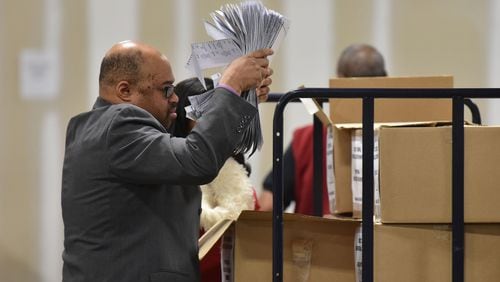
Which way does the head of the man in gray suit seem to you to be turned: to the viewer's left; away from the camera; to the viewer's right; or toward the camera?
to the viewer's right

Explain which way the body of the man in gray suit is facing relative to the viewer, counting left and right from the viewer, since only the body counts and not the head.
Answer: facing away from the viewer and to the right of the viewer
